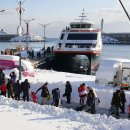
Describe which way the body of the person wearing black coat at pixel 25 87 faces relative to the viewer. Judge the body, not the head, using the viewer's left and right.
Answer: facing away from the viewer

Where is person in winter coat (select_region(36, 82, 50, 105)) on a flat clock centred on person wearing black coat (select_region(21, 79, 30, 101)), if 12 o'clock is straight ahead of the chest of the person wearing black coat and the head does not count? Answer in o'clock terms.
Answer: The person in winter coat is roughly at 4 o'clock from the person wearing black coat.

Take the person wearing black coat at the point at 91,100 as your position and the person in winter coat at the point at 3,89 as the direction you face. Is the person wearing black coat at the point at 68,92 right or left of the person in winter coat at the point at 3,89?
right

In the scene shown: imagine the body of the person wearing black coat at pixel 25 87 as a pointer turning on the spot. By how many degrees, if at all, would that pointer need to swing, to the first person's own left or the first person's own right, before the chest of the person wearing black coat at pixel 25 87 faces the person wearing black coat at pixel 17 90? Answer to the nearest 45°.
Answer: approximately 90° to the first person's own left

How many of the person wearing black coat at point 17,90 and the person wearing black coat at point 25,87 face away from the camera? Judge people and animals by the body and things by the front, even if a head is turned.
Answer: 2

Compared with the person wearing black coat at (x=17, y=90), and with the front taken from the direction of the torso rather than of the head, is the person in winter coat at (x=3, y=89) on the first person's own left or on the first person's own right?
on the first person's own left

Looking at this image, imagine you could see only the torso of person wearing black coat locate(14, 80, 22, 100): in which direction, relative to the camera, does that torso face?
away from the camera
